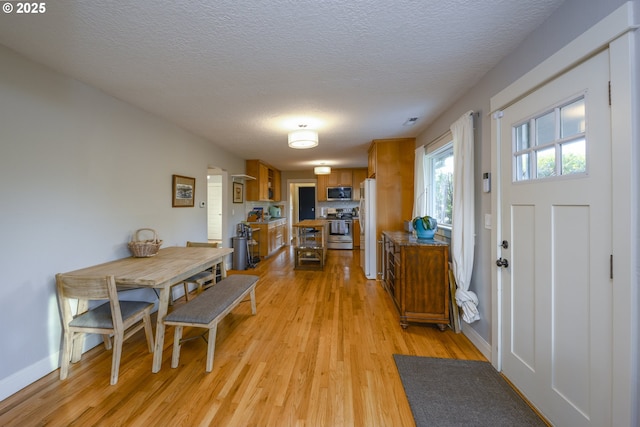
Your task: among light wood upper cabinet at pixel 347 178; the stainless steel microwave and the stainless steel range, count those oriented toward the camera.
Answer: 3

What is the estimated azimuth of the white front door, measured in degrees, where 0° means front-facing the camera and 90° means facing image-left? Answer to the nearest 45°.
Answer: approximately 45°

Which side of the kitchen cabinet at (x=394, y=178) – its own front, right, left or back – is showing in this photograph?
left

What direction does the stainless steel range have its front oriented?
toward the camera

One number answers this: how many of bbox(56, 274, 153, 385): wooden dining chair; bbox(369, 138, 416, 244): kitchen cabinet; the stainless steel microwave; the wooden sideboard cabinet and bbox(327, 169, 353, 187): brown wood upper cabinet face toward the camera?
2

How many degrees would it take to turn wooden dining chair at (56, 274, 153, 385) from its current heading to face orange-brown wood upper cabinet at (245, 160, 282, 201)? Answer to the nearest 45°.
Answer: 0° — it already faces it

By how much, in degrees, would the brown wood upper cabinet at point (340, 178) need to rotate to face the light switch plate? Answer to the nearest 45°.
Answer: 0° — it already faces it

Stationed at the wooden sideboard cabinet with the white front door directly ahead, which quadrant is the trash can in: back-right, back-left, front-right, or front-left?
back-right

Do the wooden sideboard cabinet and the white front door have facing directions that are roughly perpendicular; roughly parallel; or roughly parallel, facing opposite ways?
roughly parallel

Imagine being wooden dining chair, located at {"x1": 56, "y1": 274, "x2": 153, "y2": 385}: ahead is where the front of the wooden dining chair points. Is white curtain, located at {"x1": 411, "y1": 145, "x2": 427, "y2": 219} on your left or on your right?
on your right

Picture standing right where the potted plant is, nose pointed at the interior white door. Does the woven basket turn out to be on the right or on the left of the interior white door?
left

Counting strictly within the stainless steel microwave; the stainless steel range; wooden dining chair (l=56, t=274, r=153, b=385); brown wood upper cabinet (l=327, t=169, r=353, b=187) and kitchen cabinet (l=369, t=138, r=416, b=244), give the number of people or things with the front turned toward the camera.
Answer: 3

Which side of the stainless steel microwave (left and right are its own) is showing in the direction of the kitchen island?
front

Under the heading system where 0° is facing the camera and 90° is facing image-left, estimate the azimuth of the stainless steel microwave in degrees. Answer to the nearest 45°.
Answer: approximately 0°

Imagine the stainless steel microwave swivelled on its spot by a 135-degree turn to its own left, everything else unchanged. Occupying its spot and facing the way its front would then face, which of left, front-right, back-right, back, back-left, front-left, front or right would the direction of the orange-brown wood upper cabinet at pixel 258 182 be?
back

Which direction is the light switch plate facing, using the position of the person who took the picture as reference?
facing the viewer and to the left of the viewer

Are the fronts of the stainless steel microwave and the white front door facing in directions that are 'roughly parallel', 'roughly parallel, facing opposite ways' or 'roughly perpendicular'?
roughly perpendicular

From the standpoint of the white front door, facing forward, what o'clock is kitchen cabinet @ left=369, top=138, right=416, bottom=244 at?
The kitchen cabinet is roughly at 3 o'clock from the white front door.

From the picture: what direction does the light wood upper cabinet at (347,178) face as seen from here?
toward the camera
